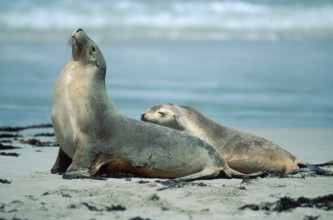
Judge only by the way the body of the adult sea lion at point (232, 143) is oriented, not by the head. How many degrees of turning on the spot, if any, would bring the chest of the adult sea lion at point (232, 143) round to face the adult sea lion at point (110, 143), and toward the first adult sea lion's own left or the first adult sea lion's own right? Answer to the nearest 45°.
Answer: approximately 45° to the first adult sea lion's own left

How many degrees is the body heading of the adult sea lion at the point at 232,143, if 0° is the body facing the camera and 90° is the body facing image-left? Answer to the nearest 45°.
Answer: approximately 90°

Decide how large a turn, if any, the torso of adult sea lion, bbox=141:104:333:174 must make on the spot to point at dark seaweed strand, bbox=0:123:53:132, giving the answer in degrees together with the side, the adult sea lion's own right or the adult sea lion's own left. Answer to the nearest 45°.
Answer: approximately 45° to the adult sea lion's own right
